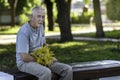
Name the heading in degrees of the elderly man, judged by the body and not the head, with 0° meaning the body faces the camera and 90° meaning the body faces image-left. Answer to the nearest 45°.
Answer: approximately 315°
